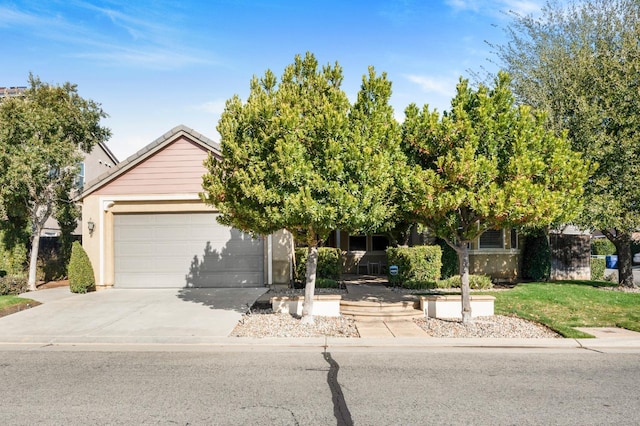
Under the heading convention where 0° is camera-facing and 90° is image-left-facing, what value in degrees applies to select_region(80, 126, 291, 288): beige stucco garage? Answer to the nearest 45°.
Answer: approximately 0°

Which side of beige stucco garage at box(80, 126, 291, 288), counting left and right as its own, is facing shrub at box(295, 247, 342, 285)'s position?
left

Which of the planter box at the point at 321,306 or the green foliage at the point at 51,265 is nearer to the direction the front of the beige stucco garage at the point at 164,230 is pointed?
the planter box

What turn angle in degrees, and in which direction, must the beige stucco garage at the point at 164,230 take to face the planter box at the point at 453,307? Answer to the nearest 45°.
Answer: approximately 45° to its left

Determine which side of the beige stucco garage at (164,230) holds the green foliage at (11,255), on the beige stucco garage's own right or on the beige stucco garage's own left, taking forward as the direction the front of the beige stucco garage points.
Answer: on the beige stucco garage's own right

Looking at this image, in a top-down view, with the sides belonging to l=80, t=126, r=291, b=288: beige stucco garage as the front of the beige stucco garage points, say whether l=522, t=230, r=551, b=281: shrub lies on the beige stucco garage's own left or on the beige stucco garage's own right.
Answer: on the beige stucco garage's own left

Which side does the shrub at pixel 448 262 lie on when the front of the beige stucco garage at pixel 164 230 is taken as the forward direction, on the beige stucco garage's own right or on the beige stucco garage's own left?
on the beige stucco garage's own left

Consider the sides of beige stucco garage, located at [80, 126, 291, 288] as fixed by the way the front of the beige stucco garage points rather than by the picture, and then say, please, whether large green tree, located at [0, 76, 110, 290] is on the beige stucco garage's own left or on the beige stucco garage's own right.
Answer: on the beige stucco garage's own right

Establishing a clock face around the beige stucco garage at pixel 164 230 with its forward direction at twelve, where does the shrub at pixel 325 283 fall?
The shrub is roughly at 10 o'clock from the beige stucco garage.

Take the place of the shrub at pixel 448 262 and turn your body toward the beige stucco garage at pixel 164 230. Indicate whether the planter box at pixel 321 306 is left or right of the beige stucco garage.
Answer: left

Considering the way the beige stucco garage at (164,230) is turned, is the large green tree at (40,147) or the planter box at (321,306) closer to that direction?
the planter box
